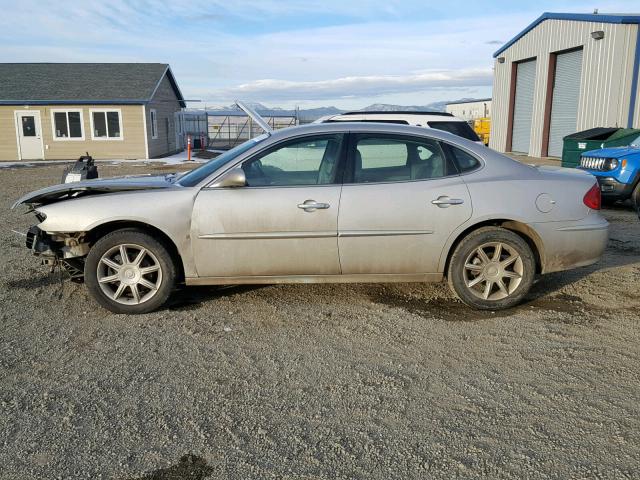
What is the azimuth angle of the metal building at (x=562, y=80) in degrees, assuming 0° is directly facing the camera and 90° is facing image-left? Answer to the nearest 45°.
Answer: approximately 45°

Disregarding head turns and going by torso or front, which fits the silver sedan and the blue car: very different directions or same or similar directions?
same or similar directions

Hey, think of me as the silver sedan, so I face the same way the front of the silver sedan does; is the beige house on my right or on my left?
on my right

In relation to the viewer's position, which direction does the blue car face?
facing the viewer and to the left of the viewer

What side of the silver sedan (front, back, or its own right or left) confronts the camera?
left

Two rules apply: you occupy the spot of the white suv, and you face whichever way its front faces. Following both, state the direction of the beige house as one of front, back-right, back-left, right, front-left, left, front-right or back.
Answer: front-right

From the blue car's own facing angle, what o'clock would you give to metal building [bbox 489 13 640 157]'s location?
The metal building is roughly at 4 o'clock from the blue car.

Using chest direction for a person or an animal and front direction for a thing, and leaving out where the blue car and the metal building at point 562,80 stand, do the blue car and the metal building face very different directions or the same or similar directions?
same or similar directions

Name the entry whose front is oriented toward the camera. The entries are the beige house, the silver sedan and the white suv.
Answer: the beige house

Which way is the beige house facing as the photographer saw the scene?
facing the viewer

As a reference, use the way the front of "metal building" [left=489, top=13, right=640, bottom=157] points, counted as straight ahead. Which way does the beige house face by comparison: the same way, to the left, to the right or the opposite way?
to the left

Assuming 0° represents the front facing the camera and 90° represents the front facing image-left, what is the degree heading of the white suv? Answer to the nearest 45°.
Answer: approximately 90°

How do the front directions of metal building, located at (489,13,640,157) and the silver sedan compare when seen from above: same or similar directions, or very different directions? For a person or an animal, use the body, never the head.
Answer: same or similar directions

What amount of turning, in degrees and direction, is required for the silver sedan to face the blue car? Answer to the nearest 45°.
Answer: approximately 135° to its right
